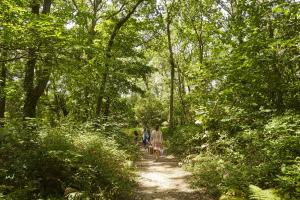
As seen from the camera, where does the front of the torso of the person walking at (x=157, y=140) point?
away from the camera

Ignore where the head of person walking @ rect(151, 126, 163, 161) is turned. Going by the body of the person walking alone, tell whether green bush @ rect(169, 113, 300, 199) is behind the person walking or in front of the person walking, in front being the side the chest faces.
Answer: behind
